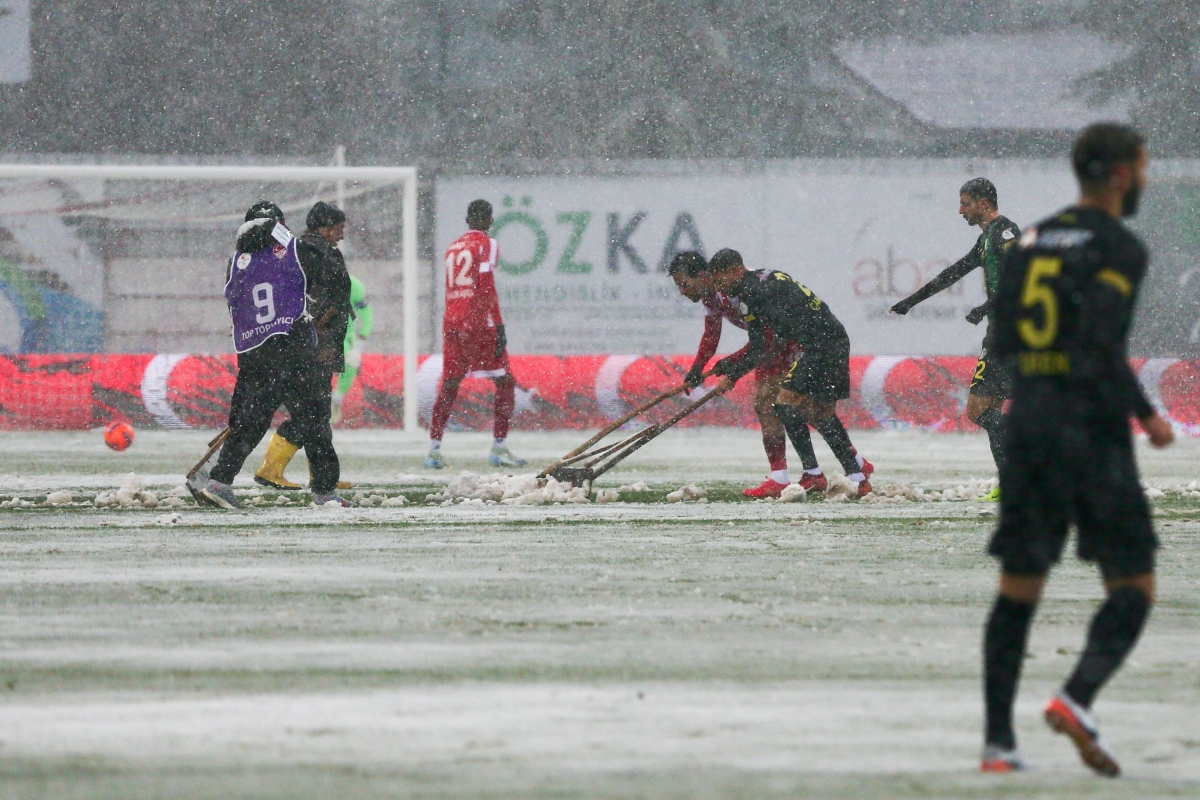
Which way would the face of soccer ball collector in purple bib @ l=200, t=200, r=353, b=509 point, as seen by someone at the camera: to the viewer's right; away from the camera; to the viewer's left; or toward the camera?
away from the camera

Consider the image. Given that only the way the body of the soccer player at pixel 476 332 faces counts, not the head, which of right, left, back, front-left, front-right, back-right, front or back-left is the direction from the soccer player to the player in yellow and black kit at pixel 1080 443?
back-right

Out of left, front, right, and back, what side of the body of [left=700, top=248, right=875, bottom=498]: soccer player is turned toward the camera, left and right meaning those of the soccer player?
left

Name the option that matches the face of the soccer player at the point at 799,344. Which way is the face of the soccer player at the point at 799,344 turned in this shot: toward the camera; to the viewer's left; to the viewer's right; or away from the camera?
to the viewer's left

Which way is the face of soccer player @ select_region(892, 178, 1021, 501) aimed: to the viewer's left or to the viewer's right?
to the viewer's left

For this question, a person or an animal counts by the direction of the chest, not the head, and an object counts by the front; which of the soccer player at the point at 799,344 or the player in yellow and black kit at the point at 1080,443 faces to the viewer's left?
the soccer player

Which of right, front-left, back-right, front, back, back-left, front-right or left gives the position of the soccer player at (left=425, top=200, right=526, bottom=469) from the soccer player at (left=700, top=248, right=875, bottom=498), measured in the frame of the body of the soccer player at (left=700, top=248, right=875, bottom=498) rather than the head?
front-right

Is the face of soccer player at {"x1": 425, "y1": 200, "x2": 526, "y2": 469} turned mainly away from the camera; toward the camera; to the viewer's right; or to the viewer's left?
away from the camera

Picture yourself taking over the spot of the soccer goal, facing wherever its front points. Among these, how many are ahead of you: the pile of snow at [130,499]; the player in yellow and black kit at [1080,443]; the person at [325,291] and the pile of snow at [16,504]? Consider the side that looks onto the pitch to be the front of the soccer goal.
4

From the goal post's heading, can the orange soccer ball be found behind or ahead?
ahead

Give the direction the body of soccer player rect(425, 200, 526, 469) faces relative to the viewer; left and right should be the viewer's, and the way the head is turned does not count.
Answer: facing away from the viewer and to the right of the viewer
